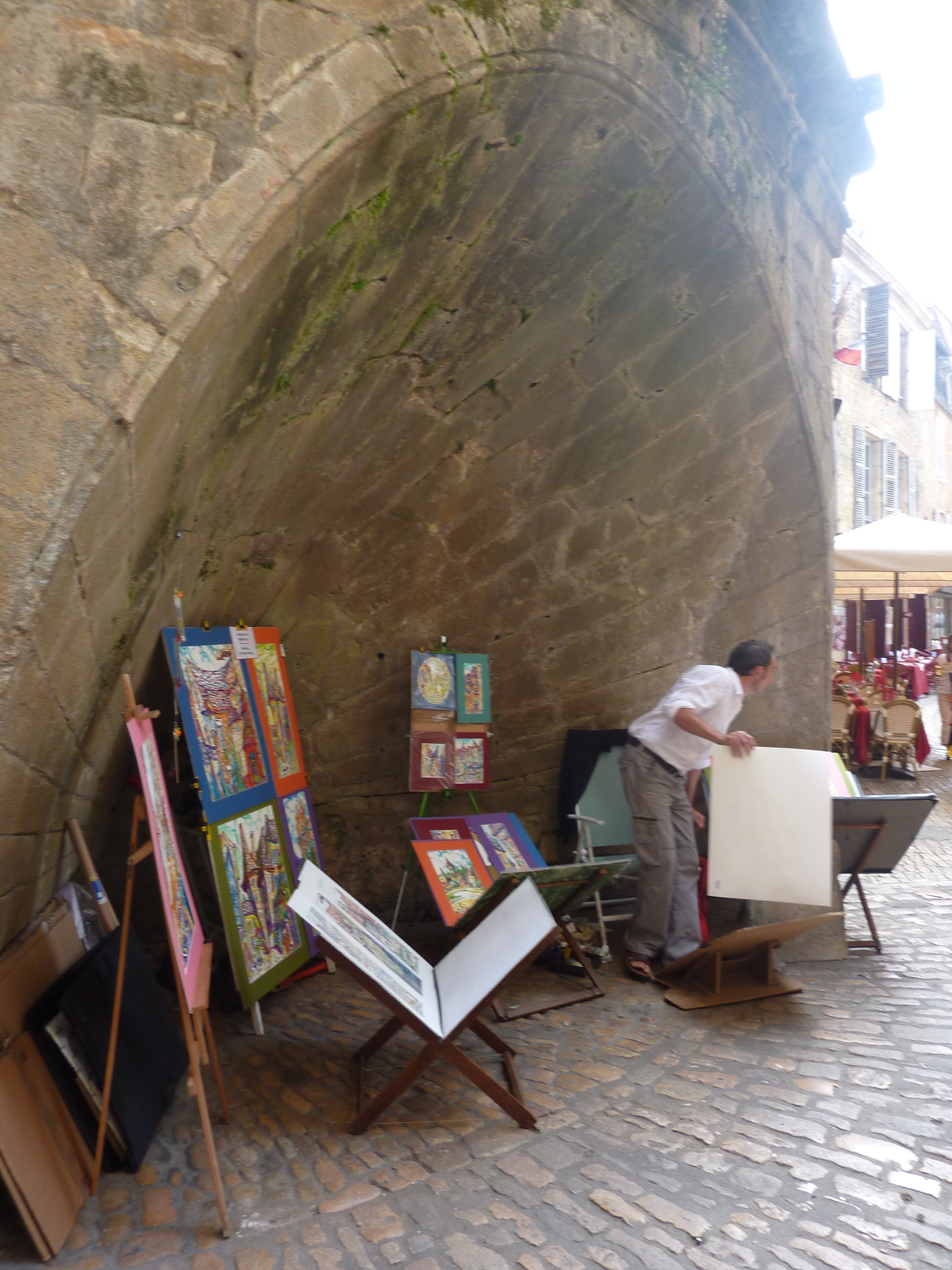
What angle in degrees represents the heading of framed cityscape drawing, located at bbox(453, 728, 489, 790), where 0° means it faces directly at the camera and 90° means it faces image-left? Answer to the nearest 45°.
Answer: approximately 0°

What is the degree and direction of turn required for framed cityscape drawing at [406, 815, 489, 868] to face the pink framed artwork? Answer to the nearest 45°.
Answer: approximately 45° to its right

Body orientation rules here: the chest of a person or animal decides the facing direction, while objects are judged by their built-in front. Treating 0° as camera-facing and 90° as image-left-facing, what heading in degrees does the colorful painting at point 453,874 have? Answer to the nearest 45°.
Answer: approximately 0°

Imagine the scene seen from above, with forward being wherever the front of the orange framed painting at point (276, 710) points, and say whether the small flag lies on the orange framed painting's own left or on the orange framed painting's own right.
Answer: on the orange framed painting's own left

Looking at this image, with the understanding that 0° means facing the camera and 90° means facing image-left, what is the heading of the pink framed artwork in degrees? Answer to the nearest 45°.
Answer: approximately 270°

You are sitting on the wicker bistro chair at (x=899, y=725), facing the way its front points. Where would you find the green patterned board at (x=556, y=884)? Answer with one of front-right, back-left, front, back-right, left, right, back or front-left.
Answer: back

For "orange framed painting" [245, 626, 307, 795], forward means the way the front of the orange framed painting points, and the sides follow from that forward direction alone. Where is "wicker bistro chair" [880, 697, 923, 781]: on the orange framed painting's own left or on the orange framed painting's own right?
on the orange framed painting's own left

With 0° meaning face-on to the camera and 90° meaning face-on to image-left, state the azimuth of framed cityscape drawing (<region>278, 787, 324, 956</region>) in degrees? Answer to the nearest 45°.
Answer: approximately 315°

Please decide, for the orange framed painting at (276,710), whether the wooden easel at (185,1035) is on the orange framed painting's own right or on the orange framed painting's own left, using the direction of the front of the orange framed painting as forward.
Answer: on the orange framed painting's own right
